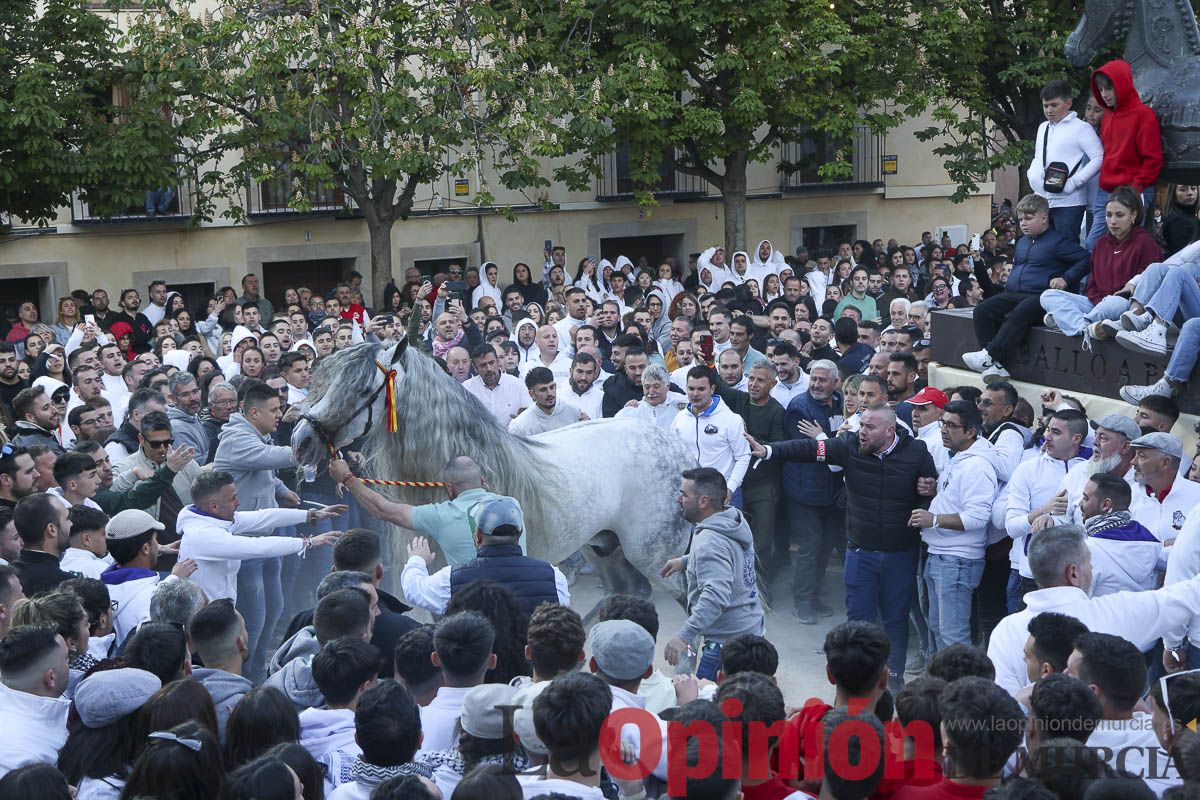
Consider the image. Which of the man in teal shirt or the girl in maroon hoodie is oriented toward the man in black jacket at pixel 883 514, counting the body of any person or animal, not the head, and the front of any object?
the girl in maroon hoodie

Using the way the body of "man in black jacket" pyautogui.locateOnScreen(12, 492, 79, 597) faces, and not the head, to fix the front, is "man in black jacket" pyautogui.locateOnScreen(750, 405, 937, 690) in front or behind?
in front

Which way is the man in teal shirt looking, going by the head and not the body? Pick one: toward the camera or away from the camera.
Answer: away from the camera

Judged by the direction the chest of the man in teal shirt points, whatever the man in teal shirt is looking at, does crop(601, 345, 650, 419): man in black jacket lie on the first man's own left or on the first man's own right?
on the first man's own right

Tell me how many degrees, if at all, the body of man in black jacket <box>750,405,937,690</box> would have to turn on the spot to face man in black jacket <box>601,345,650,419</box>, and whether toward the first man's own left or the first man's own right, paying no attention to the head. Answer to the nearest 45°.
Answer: approximately 90° to the first man's own right

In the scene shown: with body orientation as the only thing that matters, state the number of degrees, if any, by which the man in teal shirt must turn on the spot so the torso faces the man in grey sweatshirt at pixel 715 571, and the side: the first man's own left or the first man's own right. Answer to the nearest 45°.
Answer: approximately 135° to the first man's own right

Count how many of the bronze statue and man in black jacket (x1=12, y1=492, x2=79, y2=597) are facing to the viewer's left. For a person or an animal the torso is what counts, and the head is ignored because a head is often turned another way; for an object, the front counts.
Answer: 1

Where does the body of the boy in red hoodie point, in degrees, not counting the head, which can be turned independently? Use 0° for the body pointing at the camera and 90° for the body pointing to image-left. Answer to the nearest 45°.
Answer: approximately 45°

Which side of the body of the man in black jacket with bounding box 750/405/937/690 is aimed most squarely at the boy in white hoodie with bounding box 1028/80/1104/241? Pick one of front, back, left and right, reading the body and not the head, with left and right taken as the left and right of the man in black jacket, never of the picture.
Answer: back

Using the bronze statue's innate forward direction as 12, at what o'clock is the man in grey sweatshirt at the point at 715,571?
The man in grey sweatshirt is roughly at 10 o'clock from the bronze statue.

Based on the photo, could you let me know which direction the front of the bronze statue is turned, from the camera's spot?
facing to the left of the viewer

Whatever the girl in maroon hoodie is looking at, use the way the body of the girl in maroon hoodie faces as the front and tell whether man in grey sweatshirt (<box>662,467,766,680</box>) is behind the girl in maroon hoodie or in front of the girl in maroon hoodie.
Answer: in front
